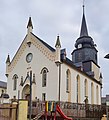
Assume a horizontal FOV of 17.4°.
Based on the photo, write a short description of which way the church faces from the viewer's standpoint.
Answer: facing the viewer and to the left of the viewer
